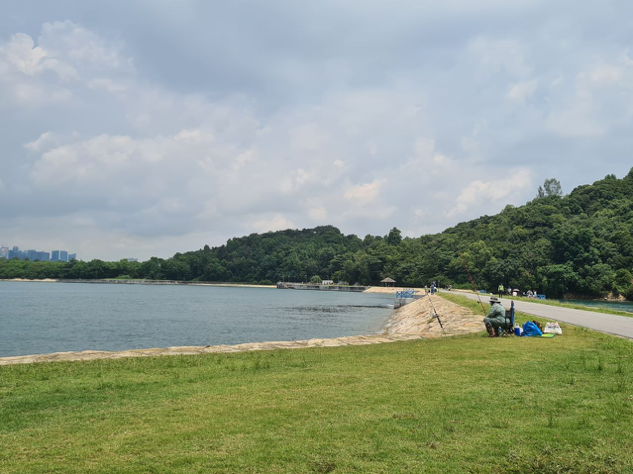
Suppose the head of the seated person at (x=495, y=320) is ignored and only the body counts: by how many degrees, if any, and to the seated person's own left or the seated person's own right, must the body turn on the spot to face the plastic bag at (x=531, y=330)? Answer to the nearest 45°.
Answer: approximately 180°

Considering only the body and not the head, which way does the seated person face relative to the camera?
to the viewer's left
